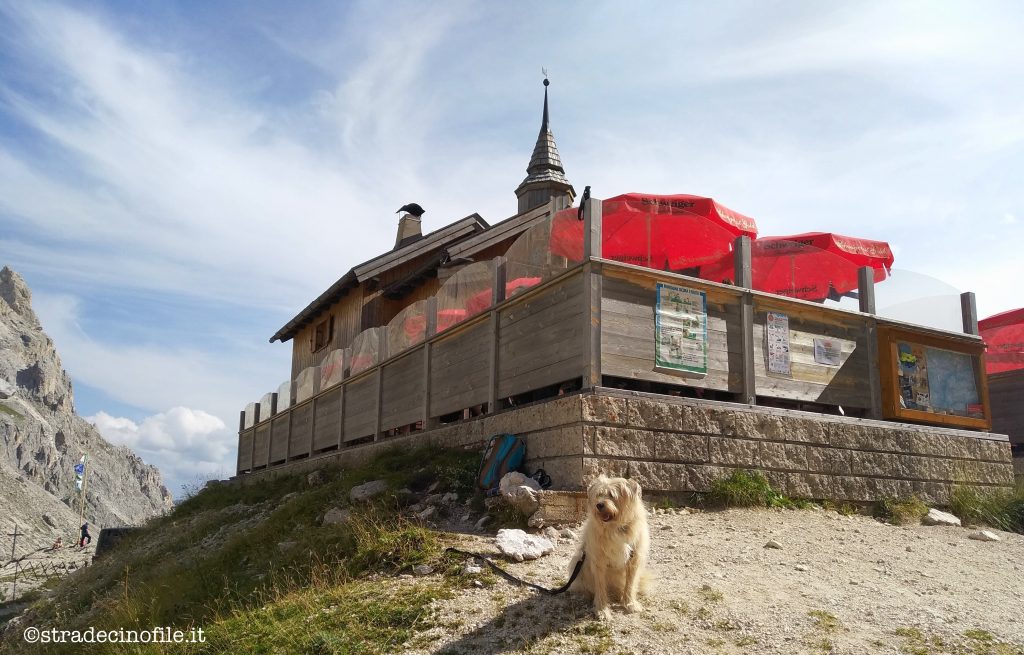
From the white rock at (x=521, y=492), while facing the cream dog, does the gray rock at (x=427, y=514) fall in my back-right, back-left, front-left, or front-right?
back-right

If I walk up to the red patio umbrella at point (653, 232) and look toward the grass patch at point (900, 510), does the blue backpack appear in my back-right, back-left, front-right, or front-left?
back-right

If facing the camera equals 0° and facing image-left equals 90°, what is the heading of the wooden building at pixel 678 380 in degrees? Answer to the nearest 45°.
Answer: approximately 315°

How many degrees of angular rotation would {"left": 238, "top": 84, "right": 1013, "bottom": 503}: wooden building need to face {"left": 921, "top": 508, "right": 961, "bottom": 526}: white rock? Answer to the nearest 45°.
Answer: approximately 45° to its left

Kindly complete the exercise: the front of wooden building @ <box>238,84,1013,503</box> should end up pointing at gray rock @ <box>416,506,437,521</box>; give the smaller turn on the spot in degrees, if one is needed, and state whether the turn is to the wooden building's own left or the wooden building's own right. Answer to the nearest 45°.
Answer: approximately 90° to the wooden building's own right

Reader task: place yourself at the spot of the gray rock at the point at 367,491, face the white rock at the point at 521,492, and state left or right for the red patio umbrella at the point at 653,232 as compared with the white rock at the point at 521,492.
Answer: left

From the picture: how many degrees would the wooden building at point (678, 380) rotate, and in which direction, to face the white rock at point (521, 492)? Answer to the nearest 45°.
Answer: approximately 90° to its right
